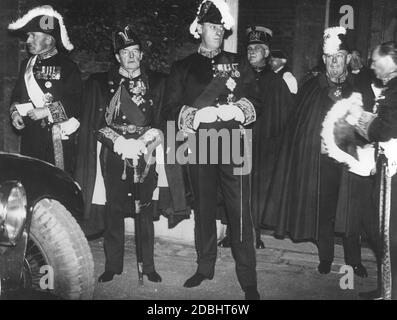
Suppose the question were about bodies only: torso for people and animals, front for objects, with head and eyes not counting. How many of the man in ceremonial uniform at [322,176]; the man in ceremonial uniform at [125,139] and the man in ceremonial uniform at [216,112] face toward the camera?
3

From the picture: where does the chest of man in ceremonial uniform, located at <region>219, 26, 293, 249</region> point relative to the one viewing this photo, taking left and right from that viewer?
facing the viewer and to the left of the viewer

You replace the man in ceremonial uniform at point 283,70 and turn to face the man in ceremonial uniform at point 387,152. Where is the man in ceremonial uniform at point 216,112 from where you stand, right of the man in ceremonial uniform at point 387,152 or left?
right

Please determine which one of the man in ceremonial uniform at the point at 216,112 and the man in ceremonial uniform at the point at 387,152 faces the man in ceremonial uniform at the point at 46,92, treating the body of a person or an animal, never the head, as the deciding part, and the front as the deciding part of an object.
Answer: the man in ceremonial uniform at the point at 387,152

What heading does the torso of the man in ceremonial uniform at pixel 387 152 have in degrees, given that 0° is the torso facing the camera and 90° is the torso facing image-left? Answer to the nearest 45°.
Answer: approximately 90°

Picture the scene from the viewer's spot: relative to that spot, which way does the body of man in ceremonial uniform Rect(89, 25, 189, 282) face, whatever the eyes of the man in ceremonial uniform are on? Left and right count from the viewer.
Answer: facing the viewer

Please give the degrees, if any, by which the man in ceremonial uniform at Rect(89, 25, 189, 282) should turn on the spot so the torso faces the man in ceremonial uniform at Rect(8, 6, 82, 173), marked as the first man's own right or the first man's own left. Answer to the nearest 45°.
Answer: approximately 135° to the first man's own right

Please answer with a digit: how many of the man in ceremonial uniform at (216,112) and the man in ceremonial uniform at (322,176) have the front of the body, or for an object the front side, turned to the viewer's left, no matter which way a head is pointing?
0

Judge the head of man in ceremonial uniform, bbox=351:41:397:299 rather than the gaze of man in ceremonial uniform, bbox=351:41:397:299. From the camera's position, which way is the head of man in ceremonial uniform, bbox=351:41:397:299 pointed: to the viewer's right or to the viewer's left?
to the viewer's left

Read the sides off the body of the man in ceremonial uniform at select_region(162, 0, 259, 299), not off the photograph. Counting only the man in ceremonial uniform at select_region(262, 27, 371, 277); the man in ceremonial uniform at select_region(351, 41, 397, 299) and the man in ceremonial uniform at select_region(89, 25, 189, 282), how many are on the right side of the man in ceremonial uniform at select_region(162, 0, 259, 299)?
1

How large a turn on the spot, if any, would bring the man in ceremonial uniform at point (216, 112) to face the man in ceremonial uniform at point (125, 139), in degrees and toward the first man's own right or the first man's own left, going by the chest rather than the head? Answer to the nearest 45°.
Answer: approximately 90° to the first man's own right

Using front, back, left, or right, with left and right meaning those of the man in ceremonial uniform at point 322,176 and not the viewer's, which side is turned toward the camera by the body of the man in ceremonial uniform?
front

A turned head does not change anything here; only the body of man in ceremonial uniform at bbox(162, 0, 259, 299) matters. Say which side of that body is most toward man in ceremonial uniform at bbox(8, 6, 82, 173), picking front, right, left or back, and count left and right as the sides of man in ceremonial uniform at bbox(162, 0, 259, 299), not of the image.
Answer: right
